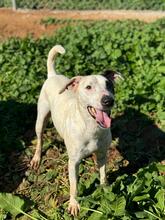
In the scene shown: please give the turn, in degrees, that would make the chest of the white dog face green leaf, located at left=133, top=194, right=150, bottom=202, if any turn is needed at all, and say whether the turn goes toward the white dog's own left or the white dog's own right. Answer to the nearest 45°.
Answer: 0° — it already faces it

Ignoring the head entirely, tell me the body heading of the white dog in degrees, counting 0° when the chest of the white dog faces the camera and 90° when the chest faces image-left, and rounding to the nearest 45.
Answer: approximately 315°
